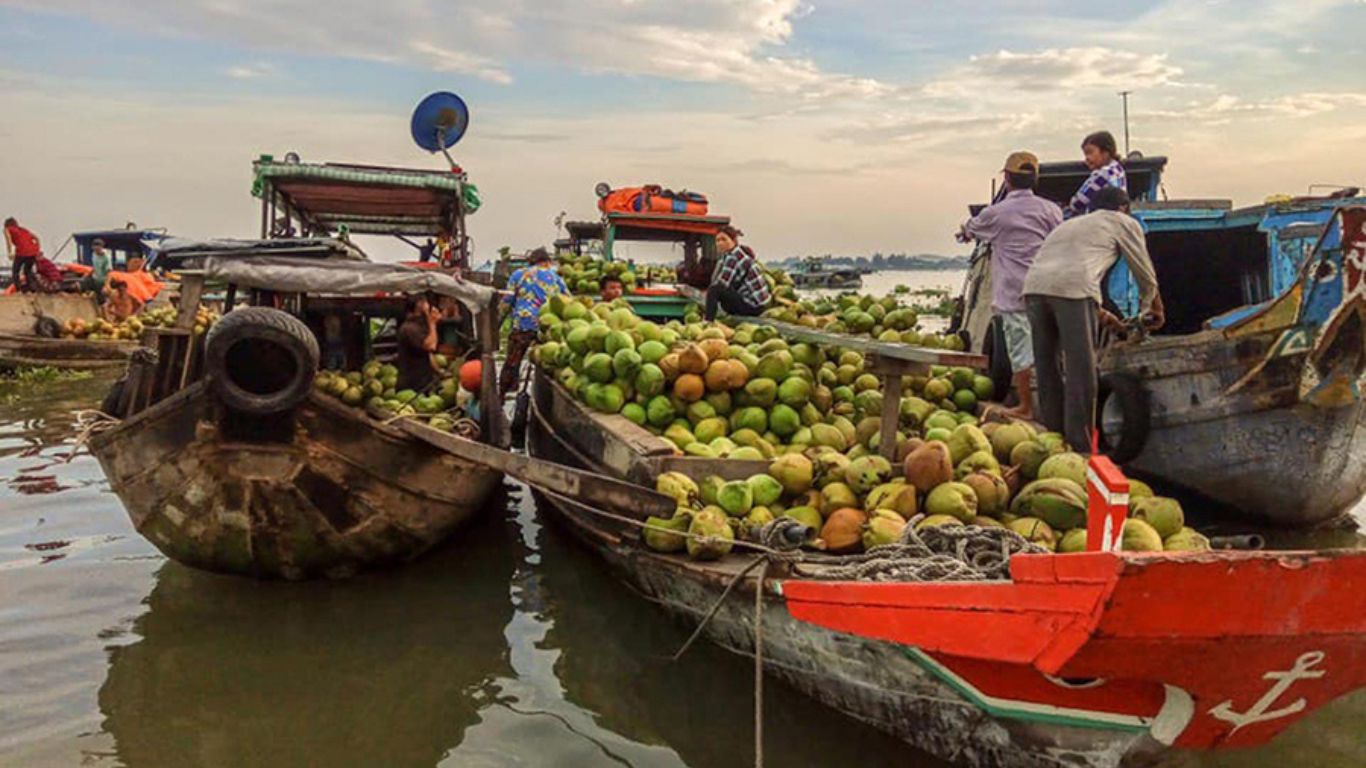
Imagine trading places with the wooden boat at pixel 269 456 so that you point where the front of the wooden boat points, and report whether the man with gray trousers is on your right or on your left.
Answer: on your left

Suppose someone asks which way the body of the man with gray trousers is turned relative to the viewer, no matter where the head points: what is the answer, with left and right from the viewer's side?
facing away from the viewer and to the right of the viewer

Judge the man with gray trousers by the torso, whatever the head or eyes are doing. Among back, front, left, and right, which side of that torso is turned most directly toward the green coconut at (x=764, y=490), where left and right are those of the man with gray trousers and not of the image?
back

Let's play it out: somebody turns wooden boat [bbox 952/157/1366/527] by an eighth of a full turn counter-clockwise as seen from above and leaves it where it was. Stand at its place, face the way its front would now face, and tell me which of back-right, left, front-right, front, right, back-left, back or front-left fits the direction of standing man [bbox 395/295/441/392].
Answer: back

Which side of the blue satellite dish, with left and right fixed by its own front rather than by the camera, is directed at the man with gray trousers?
left

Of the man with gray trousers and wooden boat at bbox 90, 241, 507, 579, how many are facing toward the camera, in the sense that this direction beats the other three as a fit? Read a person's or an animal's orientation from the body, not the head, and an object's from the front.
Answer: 1

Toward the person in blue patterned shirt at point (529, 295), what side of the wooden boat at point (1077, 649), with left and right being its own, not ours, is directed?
back

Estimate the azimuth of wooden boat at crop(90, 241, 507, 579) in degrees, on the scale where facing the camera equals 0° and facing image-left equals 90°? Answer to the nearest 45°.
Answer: approximately 0°
